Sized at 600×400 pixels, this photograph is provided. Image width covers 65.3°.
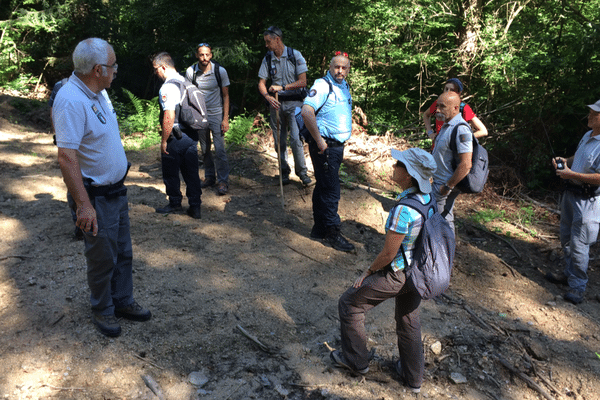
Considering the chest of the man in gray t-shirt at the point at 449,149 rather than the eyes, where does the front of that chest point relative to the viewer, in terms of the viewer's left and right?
facing the viewer and to the left of the viewer

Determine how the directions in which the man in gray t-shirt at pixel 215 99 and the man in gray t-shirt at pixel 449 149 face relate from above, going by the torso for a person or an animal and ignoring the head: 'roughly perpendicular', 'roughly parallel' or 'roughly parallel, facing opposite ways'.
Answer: roughly perpendicular

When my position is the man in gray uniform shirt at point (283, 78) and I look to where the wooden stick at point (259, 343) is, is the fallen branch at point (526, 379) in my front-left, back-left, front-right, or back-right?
front-left

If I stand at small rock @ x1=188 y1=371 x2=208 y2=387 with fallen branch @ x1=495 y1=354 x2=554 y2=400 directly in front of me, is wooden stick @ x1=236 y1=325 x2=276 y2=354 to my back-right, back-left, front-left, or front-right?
front-left

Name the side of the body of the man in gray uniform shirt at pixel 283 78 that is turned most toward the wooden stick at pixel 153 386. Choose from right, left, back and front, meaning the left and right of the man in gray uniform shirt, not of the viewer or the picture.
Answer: front

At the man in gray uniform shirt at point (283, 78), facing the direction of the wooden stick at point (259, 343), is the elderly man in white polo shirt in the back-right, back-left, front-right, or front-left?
front-right

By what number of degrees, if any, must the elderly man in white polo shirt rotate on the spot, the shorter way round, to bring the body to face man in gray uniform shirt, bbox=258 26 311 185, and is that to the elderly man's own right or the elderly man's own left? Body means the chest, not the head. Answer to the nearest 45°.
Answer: approximately 90° to the elderly man's own left

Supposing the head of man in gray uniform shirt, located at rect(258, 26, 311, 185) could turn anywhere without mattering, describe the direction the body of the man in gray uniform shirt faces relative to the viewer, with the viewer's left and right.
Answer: facing the viewer

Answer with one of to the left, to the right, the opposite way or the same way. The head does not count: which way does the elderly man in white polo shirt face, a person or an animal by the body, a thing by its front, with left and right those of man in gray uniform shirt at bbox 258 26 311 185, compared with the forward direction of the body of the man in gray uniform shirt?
to the left

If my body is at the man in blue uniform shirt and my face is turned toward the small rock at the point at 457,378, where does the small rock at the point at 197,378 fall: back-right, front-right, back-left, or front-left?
front-right

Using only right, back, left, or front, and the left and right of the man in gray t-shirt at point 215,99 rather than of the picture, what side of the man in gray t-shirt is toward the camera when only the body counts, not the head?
front

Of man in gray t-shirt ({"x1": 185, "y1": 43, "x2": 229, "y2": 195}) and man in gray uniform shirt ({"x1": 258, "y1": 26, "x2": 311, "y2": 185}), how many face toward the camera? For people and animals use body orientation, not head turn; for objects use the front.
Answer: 2

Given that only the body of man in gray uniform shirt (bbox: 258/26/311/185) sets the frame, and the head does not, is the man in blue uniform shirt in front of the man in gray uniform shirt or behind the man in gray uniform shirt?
in front
